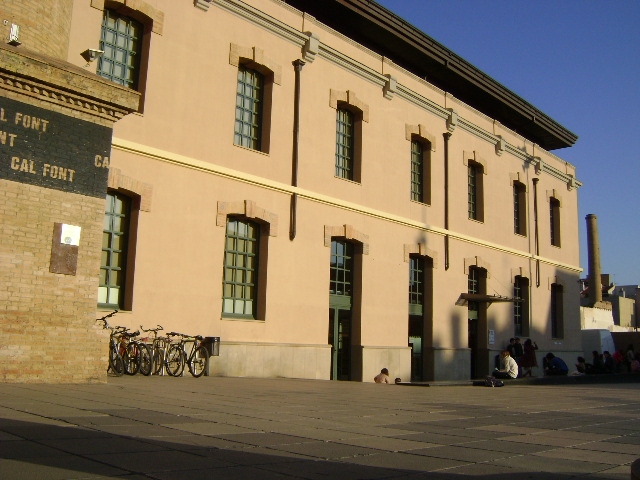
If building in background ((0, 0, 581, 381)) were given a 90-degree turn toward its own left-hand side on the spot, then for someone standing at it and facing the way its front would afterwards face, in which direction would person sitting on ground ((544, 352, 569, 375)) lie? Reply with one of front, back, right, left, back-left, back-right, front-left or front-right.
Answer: front

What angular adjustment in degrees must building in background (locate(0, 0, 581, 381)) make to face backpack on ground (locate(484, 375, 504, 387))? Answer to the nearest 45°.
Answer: approximately 45° to its left

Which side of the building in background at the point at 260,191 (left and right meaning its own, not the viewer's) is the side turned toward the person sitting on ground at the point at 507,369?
left

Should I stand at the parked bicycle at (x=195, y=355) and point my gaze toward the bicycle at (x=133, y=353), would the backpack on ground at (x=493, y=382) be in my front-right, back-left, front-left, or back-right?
back-left
